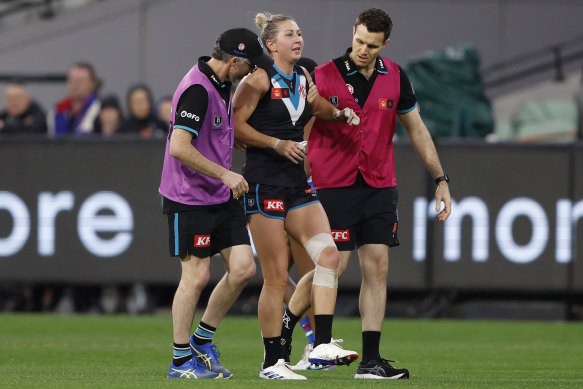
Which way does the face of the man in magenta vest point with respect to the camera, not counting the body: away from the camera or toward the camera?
toward the camera

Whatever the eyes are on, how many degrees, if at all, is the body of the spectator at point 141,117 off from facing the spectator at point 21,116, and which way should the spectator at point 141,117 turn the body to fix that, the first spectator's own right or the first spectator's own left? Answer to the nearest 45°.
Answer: approximately 90° to the first spectator's own right

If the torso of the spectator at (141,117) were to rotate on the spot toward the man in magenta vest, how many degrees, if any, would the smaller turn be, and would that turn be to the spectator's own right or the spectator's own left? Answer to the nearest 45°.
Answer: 0° — they already face them

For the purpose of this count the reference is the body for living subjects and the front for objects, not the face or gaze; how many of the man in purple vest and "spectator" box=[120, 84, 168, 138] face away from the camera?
0

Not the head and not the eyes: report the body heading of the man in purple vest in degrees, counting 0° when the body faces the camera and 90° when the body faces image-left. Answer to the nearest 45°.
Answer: approximately 315°

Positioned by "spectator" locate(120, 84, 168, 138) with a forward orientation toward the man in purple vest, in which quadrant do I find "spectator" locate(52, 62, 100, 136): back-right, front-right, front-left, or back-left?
back-right

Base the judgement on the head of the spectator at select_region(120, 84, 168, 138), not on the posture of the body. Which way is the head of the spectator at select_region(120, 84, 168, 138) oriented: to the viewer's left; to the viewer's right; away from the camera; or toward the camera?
toward the camera

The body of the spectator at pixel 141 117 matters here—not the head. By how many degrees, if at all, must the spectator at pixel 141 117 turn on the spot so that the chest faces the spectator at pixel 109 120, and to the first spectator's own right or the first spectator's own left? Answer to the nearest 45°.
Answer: approximately 90° to the first spectator's own right

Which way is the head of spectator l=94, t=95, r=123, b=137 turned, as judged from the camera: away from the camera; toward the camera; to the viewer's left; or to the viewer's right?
toward the camera

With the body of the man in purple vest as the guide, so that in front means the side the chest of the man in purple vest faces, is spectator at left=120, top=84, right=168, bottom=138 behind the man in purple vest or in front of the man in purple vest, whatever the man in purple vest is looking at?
behind

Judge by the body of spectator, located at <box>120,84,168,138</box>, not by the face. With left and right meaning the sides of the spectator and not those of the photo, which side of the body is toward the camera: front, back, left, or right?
front

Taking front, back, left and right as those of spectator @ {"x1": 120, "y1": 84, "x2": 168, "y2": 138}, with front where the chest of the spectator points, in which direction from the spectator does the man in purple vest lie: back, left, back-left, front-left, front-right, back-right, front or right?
front

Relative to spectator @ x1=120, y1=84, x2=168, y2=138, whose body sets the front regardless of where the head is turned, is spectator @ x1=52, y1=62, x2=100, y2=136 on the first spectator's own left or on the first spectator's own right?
on the first spectator's own right
